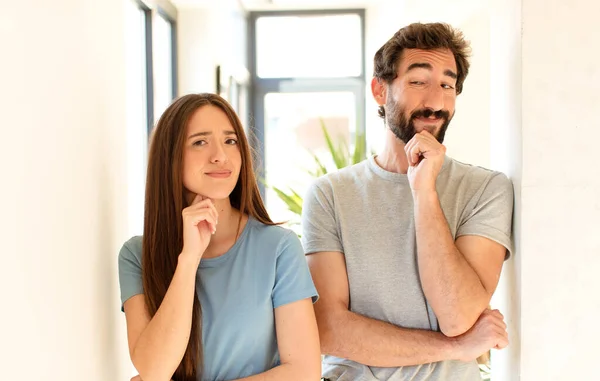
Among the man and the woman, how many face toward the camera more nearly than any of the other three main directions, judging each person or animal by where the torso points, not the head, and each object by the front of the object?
2

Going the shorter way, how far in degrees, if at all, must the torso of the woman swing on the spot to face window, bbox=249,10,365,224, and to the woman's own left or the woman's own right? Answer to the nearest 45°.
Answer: approximately 180°

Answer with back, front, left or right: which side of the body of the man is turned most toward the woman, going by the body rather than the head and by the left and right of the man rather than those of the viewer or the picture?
right

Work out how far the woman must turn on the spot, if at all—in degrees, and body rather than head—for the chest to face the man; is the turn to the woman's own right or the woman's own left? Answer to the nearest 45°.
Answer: approximately 90° to the woman's own left

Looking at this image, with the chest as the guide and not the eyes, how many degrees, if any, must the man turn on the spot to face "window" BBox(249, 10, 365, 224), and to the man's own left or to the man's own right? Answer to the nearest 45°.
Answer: approximately 180°

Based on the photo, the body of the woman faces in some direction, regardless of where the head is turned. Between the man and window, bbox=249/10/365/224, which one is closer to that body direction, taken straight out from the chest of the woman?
the man

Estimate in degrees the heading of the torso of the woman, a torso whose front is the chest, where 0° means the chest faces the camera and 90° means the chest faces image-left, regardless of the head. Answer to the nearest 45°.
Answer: approximately 0°
